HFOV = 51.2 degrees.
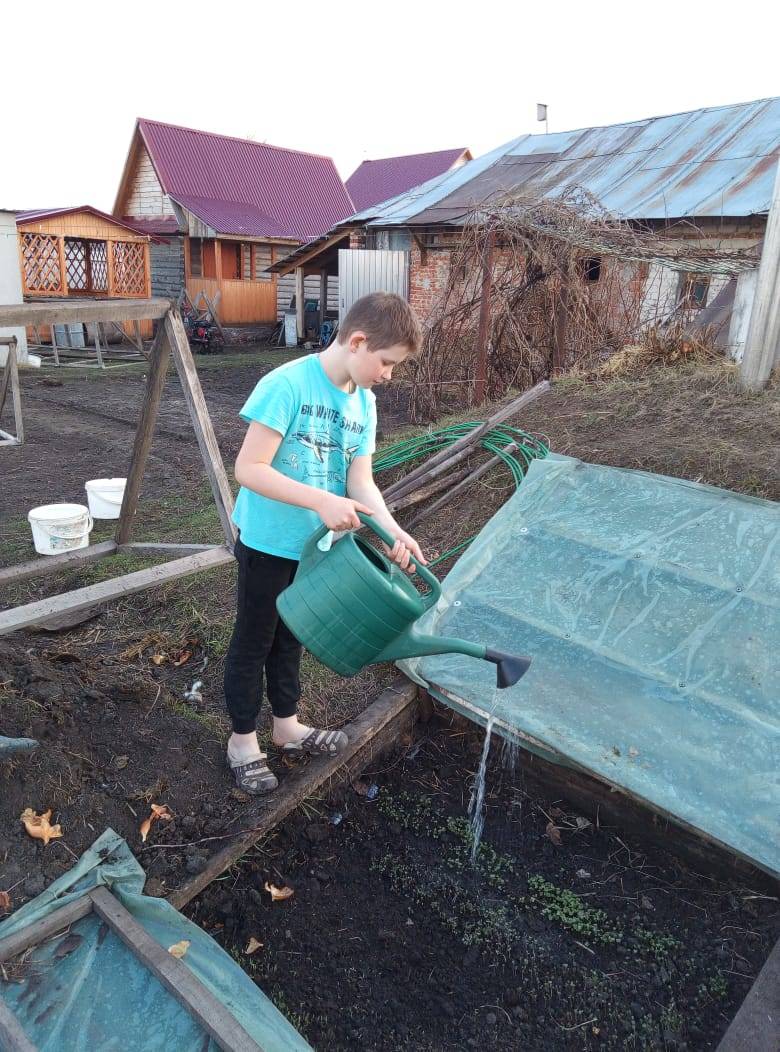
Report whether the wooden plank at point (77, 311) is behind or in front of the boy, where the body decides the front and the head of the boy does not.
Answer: behind

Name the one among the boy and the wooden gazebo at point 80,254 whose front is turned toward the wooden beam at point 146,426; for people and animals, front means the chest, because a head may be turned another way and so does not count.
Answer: the wooden gazebo

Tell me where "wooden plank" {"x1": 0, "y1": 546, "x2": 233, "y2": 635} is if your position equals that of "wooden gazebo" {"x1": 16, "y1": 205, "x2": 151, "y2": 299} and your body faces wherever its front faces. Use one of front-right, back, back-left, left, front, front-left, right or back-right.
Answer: front

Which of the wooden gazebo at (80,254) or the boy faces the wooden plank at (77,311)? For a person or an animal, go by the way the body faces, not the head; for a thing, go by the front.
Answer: the wooden gazebo

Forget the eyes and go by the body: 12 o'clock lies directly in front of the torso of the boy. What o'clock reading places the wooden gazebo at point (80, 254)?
The wooden gazebo is roughly at 7 o'clock from the boy.

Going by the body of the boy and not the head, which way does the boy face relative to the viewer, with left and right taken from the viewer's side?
facing the viewer and to the right of the viewer

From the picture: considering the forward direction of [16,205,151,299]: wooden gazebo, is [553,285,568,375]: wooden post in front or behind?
in front

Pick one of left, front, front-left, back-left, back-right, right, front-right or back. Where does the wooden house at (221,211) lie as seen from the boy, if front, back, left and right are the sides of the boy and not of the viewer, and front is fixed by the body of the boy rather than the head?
back-left

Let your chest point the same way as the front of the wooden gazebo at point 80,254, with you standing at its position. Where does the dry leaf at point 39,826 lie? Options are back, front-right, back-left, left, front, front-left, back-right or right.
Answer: front

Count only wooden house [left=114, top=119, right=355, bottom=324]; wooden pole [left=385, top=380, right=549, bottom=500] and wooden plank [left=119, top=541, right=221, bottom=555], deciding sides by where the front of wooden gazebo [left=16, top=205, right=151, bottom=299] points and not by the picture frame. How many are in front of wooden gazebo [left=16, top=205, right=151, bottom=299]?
2

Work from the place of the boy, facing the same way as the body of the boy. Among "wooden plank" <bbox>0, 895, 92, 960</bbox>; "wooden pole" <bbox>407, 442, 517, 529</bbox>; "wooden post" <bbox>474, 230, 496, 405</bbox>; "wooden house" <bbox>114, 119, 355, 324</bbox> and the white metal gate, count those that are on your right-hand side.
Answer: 1

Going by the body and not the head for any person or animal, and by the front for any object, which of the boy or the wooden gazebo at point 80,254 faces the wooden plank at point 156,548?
the wooden gazebo

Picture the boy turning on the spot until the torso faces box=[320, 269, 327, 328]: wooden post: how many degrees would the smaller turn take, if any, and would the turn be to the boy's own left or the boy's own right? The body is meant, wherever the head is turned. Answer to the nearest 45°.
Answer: approximately 135° to the boy's own left

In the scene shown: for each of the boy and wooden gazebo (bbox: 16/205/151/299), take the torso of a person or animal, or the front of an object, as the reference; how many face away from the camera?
0

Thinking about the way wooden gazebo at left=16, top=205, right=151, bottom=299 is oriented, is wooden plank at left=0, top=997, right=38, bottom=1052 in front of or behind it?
in front

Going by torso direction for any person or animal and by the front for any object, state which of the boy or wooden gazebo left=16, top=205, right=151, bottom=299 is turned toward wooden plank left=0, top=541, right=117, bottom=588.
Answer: the wooden gazebo

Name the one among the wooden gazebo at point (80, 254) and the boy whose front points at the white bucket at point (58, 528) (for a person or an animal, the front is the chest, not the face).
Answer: the wooden gazebo

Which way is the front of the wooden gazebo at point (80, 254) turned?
toward the camera
